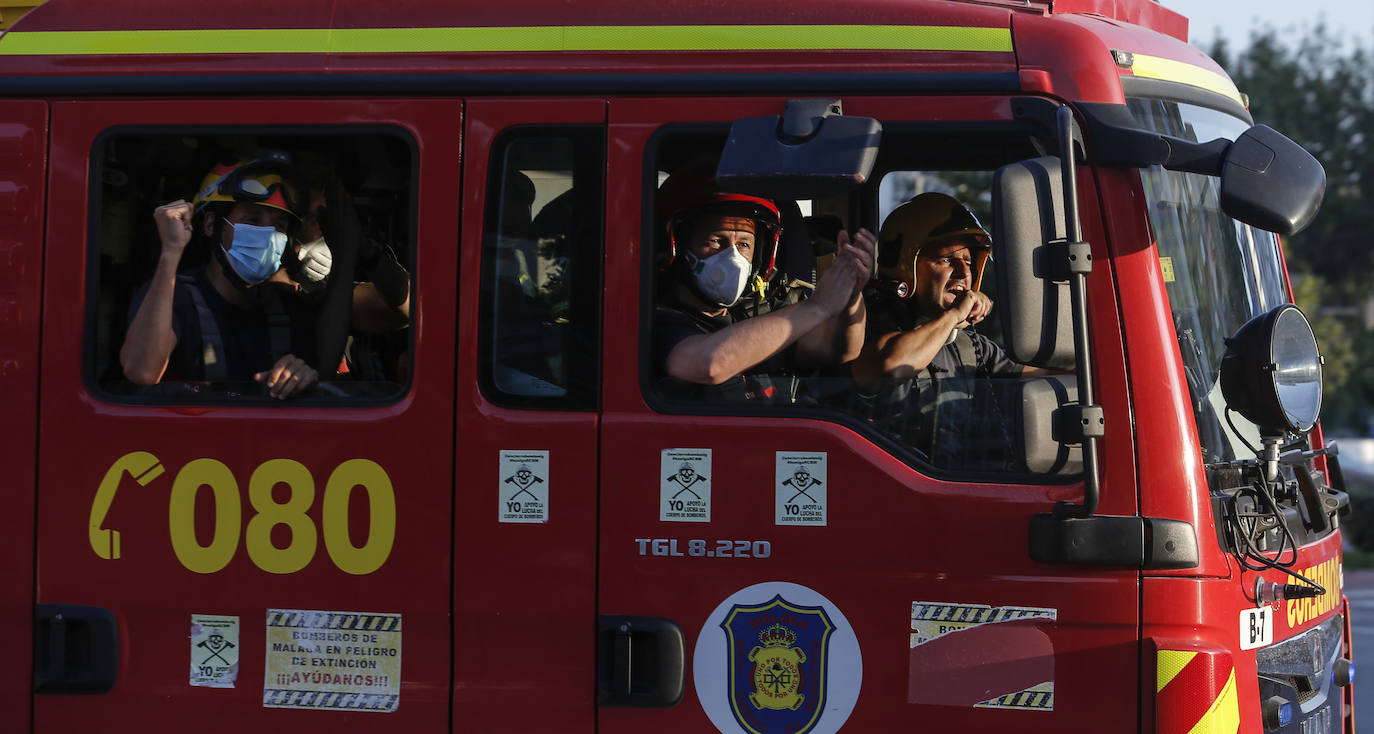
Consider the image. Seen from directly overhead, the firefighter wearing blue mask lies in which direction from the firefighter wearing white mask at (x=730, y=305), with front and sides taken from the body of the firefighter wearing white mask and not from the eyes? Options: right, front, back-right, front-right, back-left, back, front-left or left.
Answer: back-right

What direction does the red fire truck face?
to the viewer's right

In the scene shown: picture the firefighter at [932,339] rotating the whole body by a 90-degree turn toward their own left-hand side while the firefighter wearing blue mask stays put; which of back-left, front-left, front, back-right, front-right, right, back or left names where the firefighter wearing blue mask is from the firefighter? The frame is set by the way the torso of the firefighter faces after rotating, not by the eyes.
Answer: back-left

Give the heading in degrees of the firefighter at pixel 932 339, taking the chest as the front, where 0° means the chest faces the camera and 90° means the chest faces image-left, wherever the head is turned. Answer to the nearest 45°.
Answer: approximately 315°
